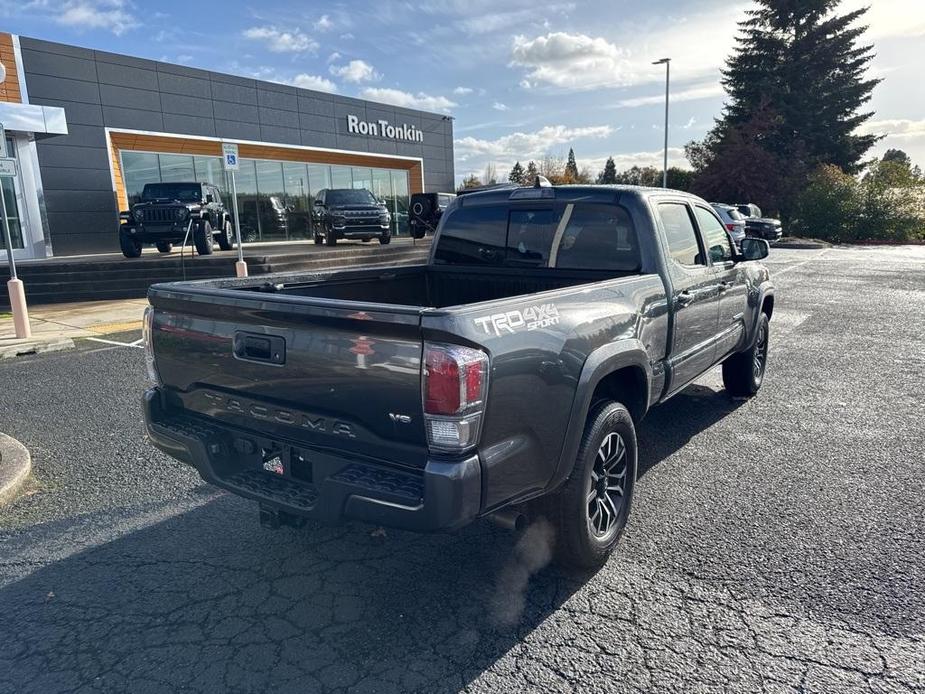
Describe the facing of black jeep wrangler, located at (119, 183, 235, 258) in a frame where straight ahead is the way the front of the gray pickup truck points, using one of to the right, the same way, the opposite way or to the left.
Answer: the opposite way

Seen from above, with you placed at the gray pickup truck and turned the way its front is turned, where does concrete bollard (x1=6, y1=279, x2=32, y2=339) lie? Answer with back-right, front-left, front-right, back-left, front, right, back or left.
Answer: left

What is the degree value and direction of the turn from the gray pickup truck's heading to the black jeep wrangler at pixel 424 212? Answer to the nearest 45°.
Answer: approximately 45° to its left

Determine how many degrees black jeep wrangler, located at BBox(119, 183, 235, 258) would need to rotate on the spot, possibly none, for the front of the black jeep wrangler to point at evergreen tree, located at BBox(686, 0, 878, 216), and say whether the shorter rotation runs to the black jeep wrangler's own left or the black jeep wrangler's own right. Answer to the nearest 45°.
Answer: approximately 135° to the black jeep wrangler's own left

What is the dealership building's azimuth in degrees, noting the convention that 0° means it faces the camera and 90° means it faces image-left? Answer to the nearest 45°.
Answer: approximately 315°

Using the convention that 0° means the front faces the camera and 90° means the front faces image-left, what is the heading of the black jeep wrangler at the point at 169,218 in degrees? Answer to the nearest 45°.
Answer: approximately 45°

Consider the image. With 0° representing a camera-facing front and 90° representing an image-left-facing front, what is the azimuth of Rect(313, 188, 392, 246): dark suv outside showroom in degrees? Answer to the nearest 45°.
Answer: approximately 315°

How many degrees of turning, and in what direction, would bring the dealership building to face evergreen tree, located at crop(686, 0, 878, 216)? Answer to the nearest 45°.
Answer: approximately 45° to its left

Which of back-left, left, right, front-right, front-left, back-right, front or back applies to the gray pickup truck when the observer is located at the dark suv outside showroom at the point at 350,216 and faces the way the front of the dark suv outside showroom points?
front-right

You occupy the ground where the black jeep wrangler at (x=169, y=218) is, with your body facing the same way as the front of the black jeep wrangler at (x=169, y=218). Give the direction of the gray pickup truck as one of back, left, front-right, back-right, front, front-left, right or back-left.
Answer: front-left

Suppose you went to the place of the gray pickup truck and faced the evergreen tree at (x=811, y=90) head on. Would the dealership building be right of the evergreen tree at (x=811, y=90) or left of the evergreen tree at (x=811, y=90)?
left
